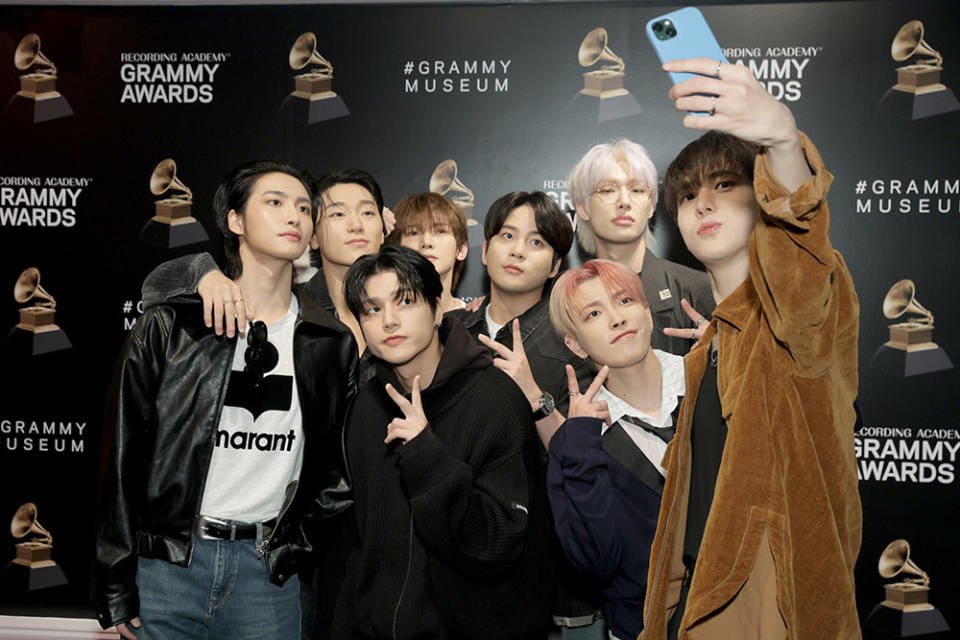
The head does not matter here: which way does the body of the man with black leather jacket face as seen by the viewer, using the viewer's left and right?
facing the viewer and to the right of the viewer

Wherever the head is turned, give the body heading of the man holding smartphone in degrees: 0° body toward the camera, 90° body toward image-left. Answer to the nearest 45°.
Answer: approximately 45°

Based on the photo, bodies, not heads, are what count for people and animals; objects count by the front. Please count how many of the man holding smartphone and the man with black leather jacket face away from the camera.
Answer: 0

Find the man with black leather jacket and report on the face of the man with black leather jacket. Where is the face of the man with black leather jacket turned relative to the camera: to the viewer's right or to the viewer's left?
to the viewer's right

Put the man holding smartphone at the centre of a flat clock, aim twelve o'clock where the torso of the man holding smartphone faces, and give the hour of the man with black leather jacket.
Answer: The man with black leather jacket is roughly at 2 o'clock from the man holding smartphone.

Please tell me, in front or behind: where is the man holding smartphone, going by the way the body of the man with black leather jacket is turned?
in front
